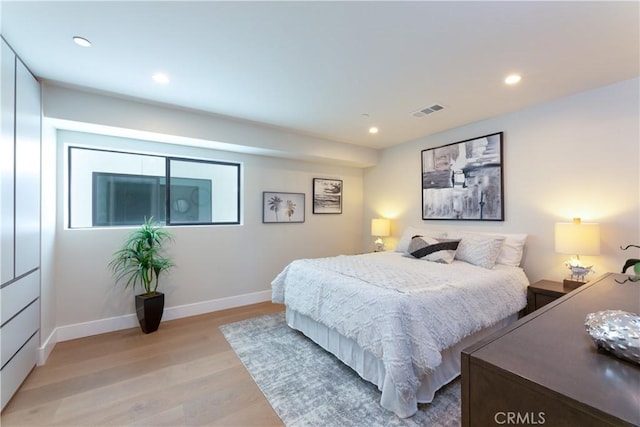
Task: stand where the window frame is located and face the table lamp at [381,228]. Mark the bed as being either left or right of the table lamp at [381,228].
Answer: right

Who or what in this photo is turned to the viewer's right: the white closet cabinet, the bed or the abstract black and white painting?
the white closet cabinet

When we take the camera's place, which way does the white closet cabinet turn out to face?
facing to the right of the viewer

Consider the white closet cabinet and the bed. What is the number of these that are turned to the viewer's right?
1

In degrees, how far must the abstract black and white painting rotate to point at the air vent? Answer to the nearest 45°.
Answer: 0° — it already faces it

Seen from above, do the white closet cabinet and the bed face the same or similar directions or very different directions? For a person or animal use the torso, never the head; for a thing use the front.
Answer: very different directions

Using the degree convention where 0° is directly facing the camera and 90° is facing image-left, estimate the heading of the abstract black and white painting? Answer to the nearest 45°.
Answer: approximately 45°
